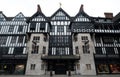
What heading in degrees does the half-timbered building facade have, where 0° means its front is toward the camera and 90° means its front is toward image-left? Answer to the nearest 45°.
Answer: approximately 0°
